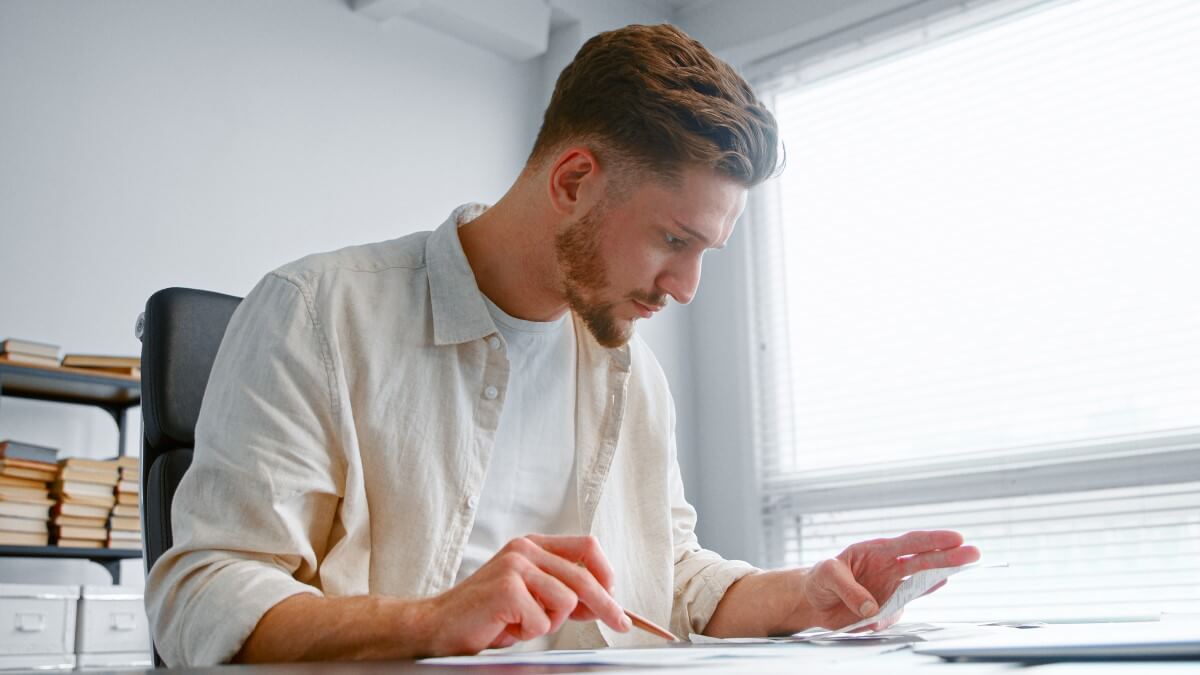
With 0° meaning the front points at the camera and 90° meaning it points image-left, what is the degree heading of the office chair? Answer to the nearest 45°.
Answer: approximately 315°

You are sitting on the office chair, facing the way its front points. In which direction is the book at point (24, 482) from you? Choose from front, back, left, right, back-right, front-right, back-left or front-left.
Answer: back-left

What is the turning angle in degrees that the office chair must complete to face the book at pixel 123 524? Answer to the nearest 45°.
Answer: approximately 135° to its left

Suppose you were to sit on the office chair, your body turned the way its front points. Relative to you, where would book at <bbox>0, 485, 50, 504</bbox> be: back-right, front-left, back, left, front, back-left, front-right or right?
back-left

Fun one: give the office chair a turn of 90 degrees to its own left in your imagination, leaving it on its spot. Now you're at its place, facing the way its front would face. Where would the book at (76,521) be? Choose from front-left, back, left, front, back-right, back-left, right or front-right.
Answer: front-left

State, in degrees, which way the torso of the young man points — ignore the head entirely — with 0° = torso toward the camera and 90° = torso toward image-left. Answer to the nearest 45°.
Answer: approximately 315°

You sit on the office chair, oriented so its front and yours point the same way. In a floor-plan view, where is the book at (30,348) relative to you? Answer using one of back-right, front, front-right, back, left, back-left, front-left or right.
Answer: back-left

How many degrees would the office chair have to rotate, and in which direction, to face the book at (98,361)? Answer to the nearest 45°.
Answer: approximately 135° to its left

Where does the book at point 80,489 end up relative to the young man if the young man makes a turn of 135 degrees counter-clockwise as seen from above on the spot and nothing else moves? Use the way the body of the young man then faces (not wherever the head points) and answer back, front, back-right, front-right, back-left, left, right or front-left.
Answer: front-left

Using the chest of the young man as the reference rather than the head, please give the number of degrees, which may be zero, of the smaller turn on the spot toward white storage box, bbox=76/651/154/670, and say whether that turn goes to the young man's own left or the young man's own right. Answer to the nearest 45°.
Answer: approximately 180°

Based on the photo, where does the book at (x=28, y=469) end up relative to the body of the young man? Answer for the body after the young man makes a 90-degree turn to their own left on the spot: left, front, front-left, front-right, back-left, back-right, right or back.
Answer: left
